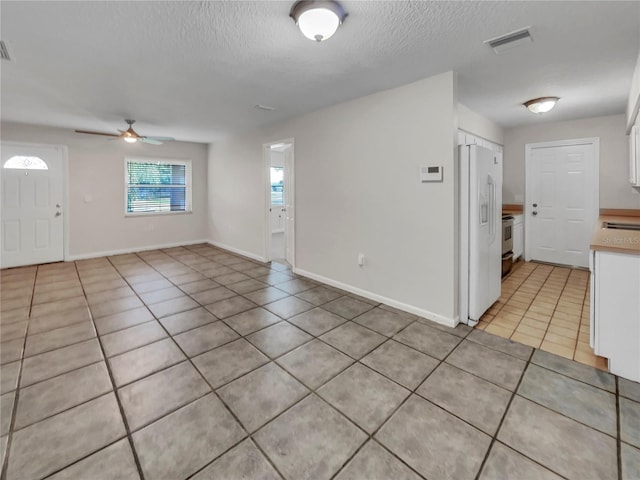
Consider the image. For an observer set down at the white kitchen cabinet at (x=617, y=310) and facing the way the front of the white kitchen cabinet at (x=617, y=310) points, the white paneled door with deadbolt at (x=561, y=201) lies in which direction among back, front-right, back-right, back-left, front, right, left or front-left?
right

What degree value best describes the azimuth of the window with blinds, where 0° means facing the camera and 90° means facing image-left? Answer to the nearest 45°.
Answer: approximately 0°

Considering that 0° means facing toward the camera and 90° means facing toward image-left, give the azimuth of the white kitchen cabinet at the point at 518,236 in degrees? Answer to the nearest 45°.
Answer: approximately 315°

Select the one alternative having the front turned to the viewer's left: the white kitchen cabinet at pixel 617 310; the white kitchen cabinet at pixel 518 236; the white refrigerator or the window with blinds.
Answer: the white kitchen cabinet at pixel 617 310

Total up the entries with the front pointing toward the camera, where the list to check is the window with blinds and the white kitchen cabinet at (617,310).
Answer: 1

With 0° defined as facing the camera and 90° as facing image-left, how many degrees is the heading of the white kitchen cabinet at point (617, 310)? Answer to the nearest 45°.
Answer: approximately 90°
